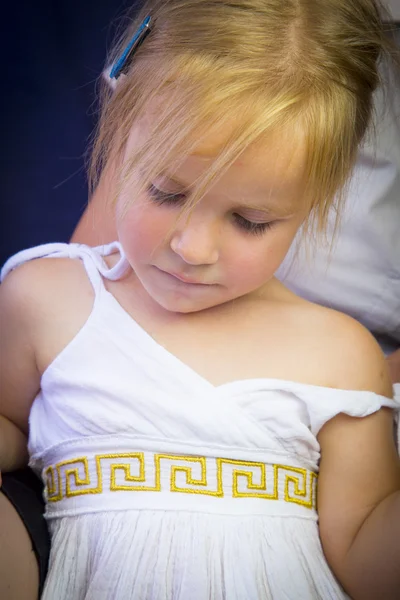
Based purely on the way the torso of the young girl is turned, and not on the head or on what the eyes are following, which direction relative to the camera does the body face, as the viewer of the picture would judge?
toward the camera

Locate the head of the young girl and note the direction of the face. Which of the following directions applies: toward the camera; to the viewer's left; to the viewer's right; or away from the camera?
toward the camera
